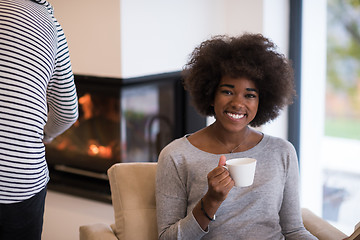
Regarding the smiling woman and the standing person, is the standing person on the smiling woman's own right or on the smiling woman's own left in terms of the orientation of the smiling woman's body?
on the smiling woman's own right

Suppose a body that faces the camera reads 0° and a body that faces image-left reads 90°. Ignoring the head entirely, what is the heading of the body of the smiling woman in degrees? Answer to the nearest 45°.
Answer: approximately 0°

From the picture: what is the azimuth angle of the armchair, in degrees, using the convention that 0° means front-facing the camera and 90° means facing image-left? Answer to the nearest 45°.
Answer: approximately 0°

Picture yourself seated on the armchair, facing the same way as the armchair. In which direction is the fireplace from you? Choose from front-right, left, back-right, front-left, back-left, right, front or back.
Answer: back
